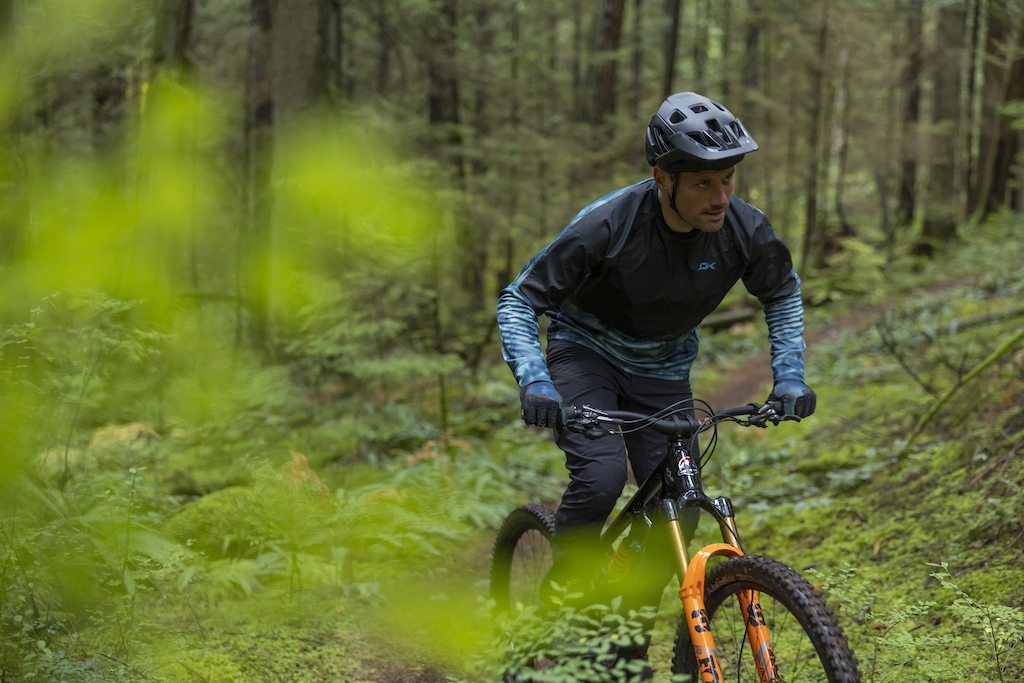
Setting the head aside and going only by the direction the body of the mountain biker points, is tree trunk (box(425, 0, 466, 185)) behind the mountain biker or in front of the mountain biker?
behind

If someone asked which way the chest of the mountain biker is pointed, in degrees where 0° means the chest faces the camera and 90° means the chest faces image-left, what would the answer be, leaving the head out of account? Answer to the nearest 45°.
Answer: approximately 315°

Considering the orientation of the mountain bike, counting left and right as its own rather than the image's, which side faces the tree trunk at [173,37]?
back

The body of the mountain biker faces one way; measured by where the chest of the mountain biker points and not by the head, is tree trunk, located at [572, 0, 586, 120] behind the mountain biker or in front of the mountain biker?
behind

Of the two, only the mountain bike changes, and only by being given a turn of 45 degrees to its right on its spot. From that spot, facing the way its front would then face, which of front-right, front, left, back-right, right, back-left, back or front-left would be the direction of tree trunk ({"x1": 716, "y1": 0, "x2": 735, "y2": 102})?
back

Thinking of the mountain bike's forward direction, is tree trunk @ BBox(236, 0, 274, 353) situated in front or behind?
behind

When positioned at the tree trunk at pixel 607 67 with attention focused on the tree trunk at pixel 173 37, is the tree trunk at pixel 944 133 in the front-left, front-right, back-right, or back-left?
back-left

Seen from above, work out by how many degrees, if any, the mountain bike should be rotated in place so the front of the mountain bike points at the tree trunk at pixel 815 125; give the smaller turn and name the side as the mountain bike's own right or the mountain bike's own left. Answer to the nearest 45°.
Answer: approximately 135° to the mountain bike's own left

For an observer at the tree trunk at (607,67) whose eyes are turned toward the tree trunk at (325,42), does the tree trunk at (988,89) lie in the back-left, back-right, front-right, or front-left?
back-left

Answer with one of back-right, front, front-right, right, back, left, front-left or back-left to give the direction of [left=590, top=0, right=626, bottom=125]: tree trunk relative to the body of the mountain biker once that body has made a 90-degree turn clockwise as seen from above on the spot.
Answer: back-right

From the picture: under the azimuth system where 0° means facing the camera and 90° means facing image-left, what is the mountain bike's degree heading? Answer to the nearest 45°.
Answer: approximately 315°
